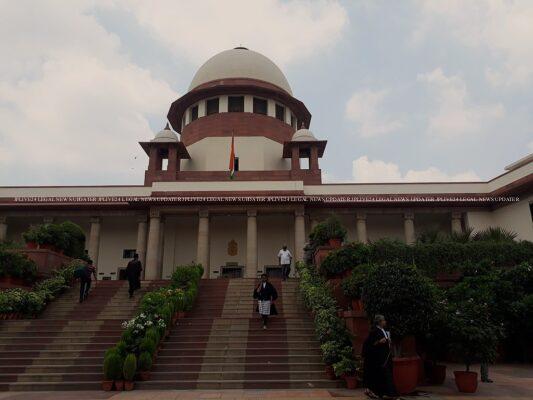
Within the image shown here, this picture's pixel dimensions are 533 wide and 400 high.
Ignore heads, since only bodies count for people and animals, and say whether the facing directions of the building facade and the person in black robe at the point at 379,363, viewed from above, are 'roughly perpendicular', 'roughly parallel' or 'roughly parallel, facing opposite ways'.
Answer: roughly perpendicular

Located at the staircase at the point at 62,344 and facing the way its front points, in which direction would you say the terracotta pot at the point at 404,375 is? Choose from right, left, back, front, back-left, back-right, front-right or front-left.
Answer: front-left

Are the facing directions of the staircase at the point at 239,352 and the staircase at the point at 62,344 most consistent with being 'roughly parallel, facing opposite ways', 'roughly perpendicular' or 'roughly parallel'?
roughly parallel

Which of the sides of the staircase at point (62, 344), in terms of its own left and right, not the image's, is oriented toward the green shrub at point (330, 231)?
left

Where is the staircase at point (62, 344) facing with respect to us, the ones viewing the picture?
facing the viewer

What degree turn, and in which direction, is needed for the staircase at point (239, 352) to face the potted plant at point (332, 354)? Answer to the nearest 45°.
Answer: approximately 45° to its left

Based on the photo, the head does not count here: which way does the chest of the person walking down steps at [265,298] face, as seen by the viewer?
toward the camera

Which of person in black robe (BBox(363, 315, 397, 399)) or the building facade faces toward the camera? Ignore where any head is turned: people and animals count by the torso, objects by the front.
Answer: the building facade

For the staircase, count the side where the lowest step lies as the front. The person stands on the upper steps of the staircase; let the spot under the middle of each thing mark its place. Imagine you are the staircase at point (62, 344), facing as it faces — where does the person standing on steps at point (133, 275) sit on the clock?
The person standing on steps is roughly at 7 o'clock from the staircase.

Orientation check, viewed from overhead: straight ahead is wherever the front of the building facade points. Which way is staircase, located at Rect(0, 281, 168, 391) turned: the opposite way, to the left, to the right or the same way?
the same way

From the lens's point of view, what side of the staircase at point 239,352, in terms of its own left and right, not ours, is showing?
front

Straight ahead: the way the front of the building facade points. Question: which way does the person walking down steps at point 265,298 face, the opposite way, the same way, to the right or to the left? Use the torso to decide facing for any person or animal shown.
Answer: the same way

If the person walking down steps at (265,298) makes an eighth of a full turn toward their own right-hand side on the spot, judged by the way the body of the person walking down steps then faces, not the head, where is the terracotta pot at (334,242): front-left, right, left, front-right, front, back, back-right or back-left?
back

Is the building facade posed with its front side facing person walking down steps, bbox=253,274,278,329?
yes

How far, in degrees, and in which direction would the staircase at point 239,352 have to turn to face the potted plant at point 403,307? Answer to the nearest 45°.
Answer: approximately 45° to its left

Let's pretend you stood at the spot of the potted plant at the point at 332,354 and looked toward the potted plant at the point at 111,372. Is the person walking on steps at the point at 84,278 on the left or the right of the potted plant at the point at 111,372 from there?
right
